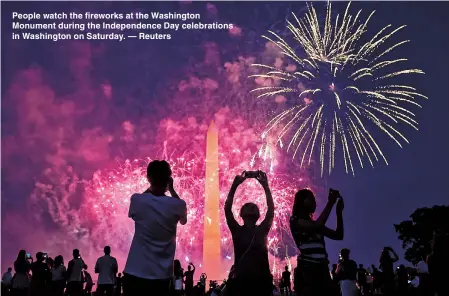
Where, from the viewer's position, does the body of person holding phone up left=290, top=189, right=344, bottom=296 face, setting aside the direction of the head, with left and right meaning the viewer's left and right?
facing away from the viewer and to the right of the viewer

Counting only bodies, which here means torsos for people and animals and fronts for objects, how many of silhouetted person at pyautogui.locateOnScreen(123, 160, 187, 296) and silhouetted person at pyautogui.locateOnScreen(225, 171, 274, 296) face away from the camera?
2

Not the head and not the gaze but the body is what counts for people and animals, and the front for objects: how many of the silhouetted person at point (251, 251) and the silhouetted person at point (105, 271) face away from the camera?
2

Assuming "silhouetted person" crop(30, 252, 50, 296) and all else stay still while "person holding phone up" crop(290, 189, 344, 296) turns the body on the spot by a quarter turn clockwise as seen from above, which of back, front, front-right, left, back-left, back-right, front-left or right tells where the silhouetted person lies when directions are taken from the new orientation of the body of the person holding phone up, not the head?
back

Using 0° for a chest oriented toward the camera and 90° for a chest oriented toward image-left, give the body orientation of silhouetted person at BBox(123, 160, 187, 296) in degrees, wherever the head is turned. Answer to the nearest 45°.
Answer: approximately 180°

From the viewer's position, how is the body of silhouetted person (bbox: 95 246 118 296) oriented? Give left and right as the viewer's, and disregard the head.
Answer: facing away from the viewer

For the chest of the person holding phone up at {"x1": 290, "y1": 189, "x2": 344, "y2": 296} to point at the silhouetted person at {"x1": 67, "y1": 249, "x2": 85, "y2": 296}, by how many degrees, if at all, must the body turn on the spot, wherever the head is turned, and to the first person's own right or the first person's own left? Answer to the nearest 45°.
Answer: approximately 90° to the first person's own left

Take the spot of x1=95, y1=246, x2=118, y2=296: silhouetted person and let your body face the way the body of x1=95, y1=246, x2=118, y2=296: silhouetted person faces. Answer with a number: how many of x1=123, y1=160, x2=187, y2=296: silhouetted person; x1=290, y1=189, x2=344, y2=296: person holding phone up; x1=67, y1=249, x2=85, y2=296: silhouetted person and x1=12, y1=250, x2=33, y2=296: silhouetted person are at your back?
2

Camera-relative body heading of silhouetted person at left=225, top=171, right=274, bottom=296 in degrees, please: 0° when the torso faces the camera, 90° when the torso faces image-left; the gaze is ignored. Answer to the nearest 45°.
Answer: approximately 180°

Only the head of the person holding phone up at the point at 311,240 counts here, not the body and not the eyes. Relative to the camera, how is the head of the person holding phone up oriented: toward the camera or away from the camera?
away from the camera
